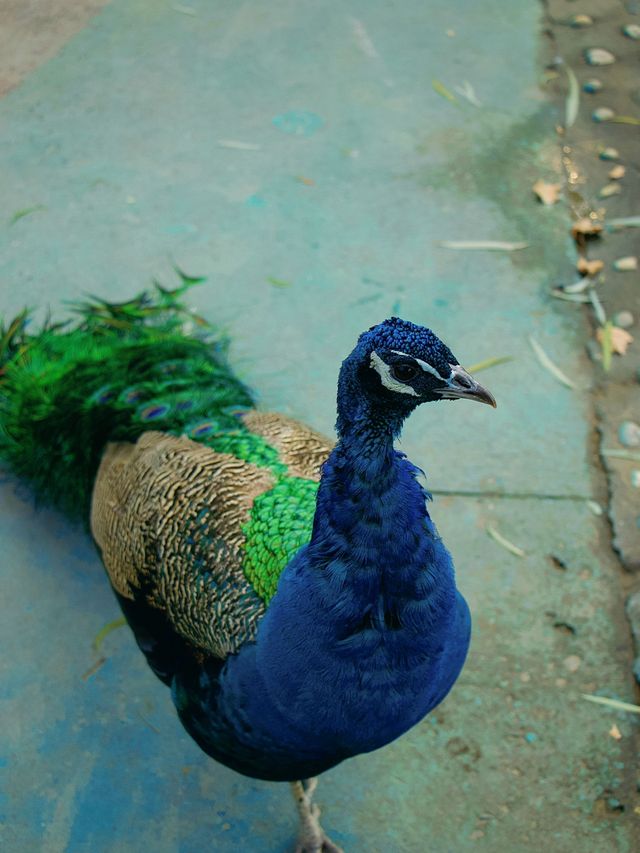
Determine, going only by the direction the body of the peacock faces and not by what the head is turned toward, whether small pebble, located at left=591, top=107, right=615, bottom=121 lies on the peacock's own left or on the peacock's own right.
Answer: on the peacock's own left

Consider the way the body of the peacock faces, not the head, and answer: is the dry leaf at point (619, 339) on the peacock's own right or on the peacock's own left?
on the peacock's own left

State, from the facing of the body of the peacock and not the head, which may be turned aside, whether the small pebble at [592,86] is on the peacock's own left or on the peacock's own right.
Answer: on the peacock's own left

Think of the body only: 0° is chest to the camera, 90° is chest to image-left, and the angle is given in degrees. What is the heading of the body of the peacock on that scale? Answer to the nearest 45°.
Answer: approximately 315°

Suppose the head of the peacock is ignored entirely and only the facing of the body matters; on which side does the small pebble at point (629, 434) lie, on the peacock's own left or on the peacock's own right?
on the peacock's own left

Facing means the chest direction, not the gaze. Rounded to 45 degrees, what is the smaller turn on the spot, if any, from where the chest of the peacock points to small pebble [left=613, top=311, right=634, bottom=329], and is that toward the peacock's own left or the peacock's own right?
approximately 90° to the peacock's own left

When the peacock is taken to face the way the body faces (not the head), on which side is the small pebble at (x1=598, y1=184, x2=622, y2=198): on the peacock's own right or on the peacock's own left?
on the peacock's own left

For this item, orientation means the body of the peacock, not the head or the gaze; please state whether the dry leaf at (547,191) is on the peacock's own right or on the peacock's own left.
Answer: on the peacock's own left

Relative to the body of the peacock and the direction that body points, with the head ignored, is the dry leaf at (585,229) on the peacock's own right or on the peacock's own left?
on the peacock's own left
